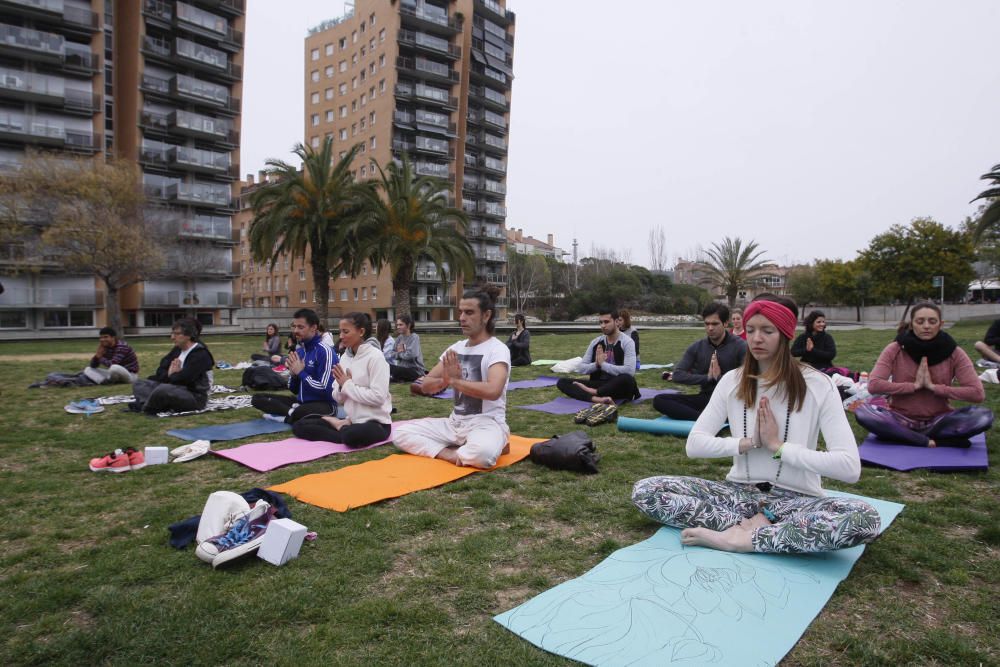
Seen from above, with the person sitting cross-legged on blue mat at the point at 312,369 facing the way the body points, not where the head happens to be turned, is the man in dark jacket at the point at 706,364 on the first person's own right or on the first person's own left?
on the first person's own left

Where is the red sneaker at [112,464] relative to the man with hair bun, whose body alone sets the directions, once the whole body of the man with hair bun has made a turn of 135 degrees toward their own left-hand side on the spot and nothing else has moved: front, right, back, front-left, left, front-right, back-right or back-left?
back

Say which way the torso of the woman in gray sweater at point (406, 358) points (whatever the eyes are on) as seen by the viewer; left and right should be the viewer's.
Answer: facing the viewer and to the left of the viewer

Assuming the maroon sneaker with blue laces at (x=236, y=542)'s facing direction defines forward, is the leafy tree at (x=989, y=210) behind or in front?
behind

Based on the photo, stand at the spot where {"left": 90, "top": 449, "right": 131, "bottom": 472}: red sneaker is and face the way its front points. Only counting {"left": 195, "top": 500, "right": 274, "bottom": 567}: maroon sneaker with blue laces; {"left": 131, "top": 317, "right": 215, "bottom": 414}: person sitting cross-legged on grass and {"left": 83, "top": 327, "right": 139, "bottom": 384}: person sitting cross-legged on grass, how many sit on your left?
1

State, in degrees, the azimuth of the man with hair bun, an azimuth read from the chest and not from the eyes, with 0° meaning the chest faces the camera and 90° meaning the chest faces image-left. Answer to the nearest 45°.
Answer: approximately 45°

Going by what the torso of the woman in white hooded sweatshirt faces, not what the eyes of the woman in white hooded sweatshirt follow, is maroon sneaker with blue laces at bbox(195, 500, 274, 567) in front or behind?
in front

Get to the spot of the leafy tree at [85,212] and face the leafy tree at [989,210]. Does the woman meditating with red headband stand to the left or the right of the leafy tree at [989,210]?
right

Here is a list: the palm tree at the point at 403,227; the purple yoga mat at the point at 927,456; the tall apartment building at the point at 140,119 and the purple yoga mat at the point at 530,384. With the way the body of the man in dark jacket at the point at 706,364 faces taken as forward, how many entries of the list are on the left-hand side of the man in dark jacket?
1

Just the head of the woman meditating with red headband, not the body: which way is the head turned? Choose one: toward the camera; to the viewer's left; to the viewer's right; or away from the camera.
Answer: toward the camera

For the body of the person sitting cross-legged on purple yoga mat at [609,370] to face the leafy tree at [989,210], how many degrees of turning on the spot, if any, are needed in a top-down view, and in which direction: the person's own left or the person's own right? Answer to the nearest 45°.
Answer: approximately 180°

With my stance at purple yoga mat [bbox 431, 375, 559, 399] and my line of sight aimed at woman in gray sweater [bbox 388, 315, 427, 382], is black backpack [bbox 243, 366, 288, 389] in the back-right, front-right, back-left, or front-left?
front-left

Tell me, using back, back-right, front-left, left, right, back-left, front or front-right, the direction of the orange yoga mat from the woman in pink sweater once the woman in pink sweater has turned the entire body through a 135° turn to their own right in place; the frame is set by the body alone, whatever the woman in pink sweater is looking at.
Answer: left

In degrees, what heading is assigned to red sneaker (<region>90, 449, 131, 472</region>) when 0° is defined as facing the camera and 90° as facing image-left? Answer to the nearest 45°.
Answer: approximately 90°

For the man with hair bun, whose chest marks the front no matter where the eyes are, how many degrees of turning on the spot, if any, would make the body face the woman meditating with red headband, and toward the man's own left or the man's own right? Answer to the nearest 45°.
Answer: approximately 90° to the man's own left

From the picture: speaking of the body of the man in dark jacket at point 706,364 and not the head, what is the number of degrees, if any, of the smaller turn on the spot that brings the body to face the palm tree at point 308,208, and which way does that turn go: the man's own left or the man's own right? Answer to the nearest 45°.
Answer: approximately 90° to the man's own right

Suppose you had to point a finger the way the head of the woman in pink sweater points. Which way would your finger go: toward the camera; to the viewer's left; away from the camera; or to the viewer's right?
toward the camera

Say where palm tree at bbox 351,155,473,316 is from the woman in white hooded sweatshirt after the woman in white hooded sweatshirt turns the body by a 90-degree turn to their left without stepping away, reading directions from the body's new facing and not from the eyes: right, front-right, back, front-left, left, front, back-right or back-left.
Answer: back-left

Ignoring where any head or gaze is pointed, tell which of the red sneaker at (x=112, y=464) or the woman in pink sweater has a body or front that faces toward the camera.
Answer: the woman in pink sweater
